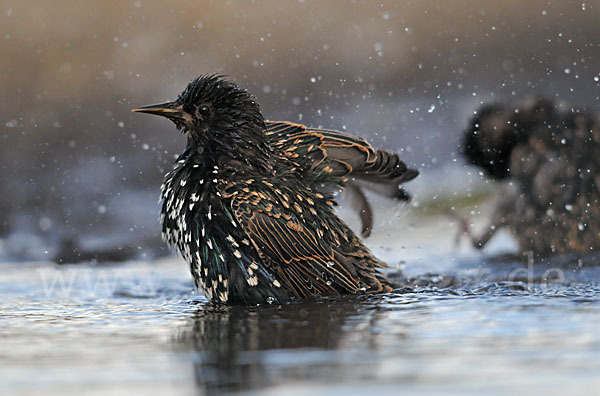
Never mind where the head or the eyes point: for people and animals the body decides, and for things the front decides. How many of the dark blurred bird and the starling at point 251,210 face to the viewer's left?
2

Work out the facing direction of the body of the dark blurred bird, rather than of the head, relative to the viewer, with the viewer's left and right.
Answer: facing to the left of the viewer

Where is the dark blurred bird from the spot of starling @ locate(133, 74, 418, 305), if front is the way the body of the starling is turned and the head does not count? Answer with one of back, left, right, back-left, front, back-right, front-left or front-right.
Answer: back-right

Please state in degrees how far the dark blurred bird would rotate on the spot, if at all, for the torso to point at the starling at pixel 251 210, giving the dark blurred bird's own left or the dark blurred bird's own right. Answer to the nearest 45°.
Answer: approximately 45° to the dark blurred bird's own left

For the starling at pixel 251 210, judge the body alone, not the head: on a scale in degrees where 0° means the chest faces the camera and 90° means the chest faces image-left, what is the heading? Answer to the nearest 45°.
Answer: approximately 90°
